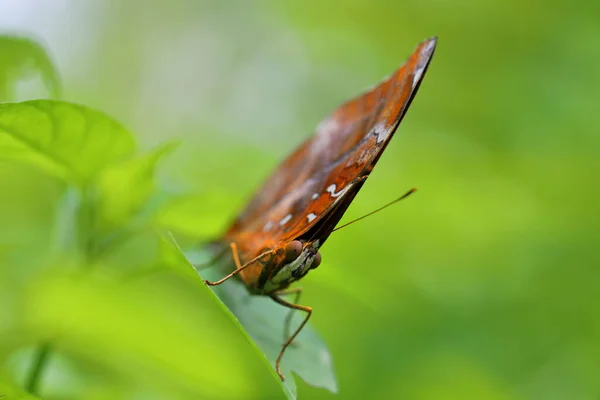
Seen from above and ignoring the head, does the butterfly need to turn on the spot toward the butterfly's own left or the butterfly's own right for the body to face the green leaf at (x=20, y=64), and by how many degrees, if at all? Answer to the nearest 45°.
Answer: approximately 135° to the butterfly's own right

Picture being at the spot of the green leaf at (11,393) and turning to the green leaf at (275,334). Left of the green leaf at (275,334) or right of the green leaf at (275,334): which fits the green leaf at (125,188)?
left

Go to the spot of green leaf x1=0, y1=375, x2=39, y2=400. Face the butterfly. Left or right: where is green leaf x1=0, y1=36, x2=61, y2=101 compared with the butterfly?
left

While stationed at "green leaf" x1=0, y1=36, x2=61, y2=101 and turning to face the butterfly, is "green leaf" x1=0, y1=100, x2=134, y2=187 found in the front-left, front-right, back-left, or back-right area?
front-right

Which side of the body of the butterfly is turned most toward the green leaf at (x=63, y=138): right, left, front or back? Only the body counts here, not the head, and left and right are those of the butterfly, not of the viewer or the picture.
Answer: right

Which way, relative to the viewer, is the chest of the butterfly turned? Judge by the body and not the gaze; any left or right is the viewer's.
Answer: facing the viewer and to the right of the viewer

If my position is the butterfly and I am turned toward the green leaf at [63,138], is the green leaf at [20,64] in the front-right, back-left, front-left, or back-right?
front-right

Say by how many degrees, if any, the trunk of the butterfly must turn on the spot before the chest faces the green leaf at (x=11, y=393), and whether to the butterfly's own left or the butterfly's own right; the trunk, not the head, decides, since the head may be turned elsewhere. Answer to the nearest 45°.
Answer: approximately 90° to the butterfly's own right
